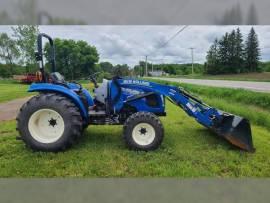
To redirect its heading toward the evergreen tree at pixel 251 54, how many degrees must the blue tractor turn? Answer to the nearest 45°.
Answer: approximately 45° to its left

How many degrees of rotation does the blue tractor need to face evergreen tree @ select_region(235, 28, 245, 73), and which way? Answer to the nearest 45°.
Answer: approximately 45° to its left

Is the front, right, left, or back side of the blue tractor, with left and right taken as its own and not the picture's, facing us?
right

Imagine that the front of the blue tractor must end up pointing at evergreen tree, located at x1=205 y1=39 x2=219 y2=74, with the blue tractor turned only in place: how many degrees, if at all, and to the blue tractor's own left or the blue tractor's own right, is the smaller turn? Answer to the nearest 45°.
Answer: approximately 90° to the blue tractor's own left

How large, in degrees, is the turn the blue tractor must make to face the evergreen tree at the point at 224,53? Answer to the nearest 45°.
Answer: approximately 45° to its left
